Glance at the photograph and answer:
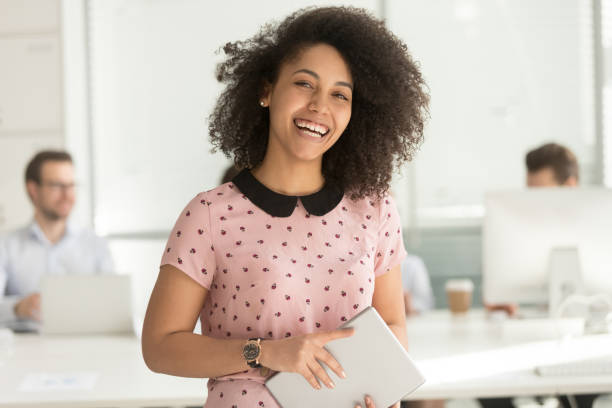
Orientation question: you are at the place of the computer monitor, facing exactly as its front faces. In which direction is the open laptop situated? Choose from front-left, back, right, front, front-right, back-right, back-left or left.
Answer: left

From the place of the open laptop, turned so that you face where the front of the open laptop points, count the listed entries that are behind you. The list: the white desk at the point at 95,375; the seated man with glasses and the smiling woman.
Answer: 2

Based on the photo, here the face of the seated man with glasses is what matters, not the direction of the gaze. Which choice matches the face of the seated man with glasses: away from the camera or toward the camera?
toward the camera

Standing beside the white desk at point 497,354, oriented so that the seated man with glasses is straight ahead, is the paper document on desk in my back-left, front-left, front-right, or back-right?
front-left

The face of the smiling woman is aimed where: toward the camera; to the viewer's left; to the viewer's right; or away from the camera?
toward the camera

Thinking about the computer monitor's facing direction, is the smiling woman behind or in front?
behind

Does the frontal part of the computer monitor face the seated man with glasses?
no

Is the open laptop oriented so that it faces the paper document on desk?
no

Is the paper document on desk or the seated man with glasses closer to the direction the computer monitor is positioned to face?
the seated man with glasses

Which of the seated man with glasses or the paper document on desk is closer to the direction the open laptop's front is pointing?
the seated man with glasses

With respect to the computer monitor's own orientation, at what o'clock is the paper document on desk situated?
The paper document on desk is roughly at 8 o'clock from the computer monitor.

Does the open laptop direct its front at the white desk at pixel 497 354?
no

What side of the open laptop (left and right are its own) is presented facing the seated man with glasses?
front

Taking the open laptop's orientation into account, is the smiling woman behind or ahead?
behind

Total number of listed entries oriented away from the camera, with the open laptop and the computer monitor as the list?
2

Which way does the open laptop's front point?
away from the camera

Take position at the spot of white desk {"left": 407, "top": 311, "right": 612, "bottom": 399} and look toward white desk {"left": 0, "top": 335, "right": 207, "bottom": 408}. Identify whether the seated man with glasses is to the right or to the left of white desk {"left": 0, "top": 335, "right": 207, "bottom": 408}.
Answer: right

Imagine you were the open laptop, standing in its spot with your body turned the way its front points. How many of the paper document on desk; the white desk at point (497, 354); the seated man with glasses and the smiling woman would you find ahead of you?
1

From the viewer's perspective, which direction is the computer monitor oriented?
away from the camera
